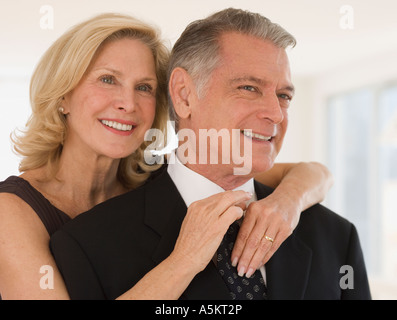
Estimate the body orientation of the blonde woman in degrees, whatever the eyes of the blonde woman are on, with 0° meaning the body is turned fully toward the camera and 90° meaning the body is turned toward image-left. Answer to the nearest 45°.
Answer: approximately 315°
